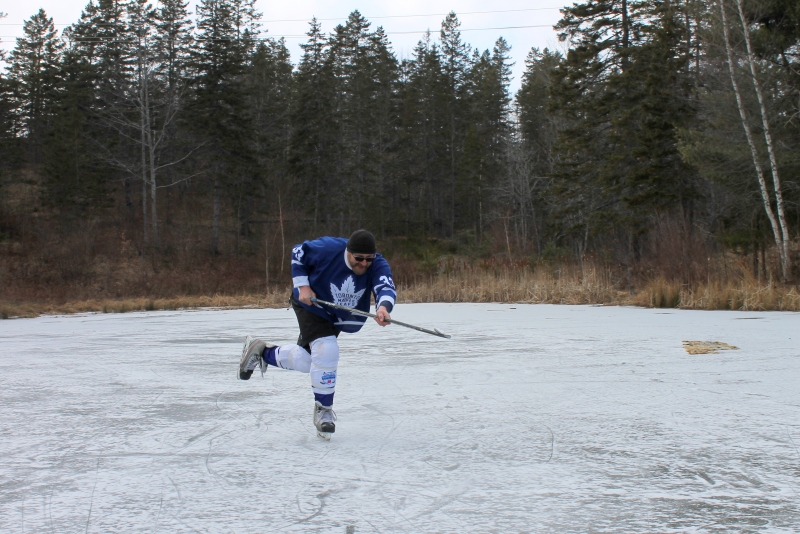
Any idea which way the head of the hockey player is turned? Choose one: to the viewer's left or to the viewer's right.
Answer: to the viewer's right

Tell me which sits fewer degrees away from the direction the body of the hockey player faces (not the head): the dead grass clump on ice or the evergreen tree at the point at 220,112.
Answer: the dead grass clump on ice

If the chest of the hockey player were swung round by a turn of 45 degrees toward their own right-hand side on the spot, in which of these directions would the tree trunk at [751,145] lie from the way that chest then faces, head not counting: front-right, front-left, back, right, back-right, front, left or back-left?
back-left

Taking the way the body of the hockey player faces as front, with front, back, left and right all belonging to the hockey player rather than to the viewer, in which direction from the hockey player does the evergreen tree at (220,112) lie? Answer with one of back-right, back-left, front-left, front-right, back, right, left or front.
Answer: back-left

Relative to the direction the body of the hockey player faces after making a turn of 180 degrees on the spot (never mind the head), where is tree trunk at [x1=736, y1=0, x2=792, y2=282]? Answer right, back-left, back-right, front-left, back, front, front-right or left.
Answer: right

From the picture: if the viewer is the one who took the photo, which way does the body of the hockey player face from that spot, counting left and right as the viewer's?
facing the viewer and to the right of the viewer

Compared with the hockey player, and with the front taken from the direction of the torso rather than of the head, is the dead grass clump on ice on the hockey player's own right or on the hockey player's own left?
on the hockey player's own left

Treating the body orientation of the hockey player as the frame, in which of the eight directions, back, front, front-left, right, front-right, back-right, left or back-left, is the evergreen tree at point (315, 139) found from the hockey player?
back-left

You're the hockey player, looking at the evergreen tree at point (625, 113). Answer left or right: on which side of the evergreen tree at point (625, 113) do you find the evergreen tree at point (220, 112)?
left

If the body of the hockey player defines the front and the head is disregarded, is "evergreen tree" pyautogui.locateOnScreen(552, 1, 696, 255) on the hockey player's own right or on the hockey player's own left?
on the hockey player's own left
